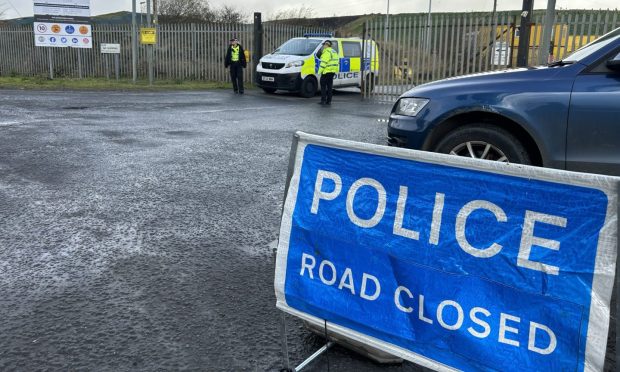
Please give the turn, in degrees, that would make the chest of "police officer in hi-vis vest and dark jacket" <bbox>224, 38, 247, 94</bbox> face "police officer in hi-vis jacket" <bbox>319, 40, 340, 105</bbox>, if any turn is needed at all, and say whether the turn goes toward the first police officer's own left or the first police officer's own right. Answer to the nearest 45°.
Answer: approximately 45° to the first police officer's own left

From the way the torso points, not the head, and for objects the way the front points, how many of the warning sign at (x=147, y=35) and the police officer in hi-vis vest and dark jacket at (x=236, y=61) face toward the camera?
2

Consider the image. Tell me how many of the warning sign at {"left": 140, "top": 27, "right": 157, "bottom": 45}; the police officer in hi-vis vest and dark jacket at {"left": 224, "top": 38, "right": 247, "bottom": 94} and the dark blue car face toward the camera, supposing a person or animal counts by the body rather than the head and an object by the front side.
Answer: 2

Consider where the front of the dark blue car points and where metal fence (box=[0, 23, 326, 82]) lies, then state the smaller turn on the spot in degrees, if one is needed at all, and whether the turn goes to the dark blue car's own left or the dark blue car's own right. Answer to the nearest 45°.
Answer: approximately 45° to the dark blue car's own right

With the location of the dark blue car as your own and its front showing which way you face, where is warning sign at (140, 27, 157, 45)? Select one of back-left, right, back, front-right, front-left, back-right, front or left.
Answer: front-right

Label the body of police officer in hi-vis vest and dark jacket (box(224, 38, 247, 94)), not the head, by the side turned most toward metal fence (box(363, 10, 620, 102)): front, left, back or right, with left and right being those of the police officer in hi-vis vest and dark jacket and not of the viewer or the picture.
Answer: left

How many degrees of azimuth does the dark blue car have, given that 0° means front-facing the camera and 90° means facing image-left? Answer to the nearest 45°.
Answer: approximately 90°

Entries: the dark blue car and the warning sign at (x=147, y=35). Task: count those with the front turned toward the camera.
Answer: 1

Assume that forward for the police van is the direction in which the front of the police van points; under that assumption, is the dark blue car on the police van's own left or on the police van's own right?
on the police van's own left

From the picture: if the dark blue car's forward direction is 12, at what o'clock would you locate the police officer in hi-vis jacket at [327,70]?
The police officer in hi-vis jacket is roughly at 2 o'clock from the dark blue car.

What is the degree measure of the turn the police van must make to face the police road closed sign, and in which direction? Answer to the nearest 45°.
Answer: approximately 45° to its left

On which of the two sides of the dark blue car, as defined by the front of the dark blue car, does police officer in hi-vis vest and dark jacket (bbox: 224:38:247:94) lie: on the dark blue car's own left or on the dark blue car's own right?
on the dark blue car's own right
